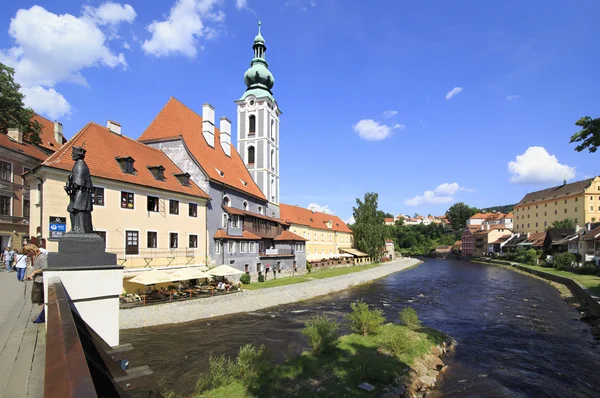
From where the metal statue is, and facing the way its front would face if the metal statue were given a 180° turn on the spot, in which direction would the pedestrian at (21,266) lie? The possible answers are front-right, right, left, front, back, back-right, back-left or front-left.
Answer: left

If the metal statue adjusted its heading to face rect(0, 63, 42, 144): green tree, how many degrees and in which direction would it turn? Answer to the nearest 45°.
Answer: approximately 90° to its right
